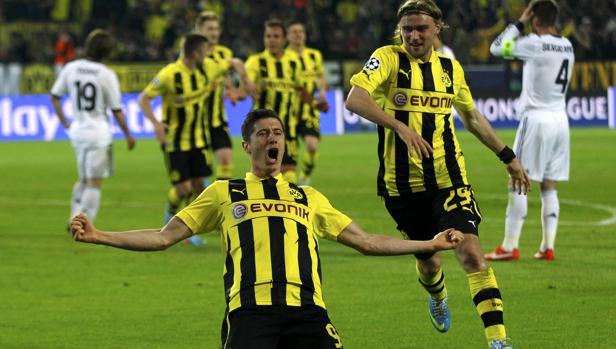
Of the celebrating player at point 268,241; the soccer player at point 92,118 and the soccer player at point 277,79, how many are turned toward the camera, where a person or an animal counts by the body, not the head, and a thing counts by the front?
2

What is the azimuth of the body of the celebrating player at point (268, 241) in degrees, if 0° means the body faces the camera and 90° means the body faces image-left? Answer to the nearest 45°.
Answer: approximately 0°

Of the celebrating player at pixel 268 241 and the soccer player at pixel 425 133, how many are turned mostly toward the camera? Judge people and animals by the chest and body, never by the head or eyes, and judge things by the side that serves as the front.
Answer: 2

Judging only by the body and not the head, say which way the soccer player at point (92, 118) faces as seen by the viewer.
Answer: away from the camera

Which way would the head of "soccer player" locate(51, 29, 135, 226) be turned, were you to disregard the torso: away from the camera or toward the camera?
away from the camera

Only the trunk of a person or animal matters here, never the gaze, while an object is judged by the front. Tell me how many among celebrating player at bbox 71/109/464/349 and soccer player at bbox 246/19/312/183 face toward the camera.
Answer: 2

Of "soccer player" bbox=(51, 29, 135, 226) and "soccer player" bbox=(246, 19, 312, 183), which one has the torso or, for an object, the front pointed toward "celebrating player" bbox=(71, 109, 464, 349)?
"soccer player" bbox=(246, 19, 312, 183)
